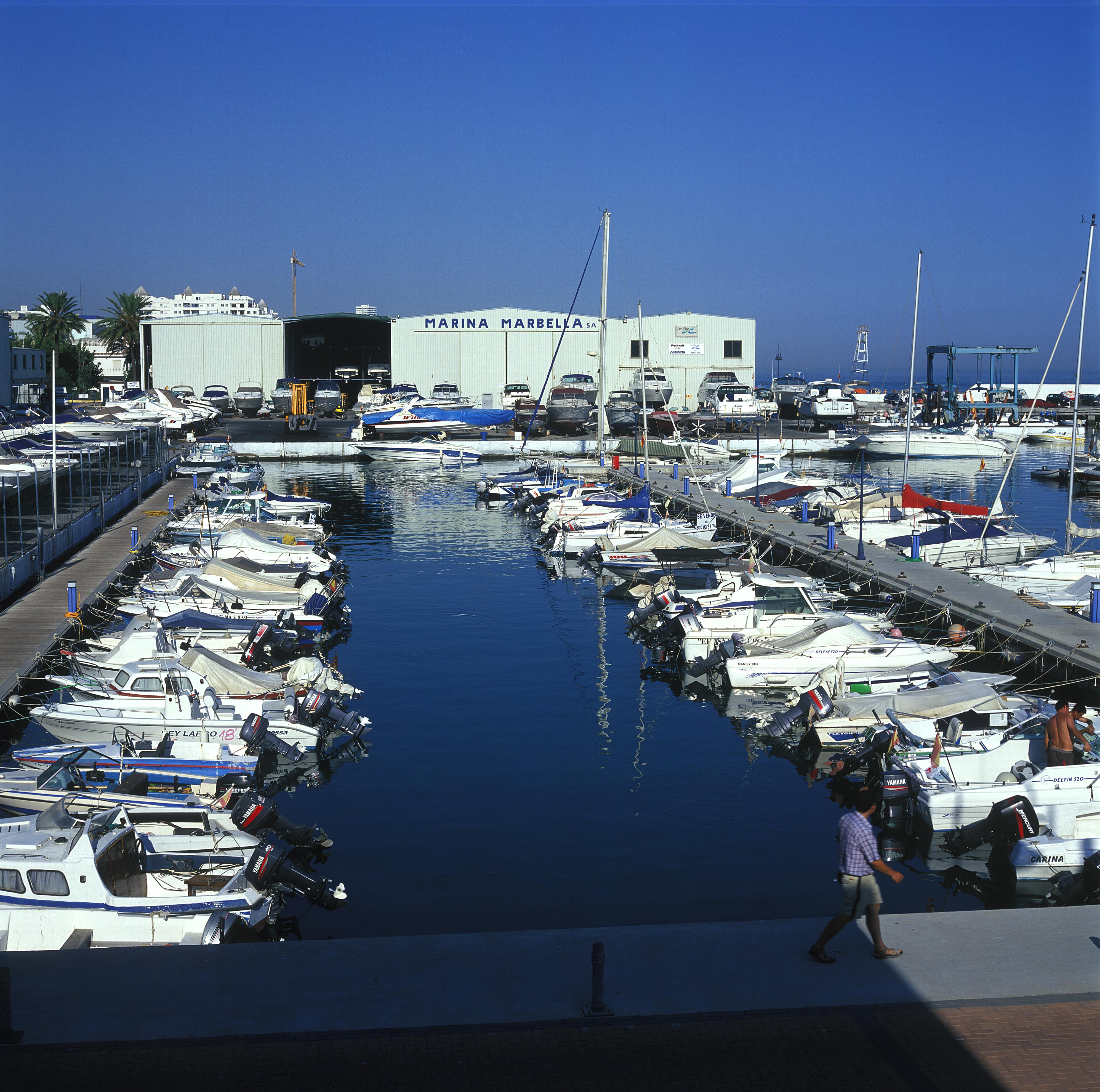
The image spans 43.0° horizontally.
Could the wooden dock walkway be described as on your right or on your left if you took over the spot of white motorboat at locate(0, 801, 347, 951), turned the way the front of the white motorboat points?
on your right

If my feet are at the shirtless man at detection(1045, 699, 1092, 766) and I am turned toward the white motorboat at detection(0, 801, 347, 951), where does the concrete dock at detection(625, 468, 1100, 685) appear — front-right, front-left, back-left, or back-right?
back-right

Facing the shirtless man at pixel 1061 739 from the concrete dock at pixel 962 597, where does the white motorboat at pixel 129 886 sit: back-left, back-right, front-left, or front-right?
front-right

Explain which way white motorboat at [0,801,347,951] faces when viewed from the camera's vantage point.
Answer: facing to the left of the viewer

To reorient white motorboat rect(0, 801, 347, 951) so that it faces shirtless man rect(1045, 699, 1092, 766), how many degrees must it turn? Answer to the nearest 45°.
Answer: approximately 180°

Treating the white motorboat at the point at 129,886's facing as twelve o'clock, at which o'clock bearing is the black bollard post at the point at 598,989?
The black bollard post is roughly at 8 o'clock from the white motorboat.
